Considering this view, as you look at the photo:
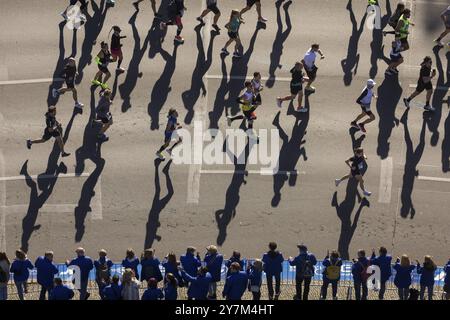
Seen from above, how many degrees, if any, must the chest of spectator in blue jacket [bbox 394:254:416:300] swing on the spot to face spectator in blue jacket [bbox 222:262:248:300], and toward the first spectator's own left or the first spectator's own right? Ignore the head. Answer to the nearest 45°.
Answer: approximately 135° to the first spectator's own left

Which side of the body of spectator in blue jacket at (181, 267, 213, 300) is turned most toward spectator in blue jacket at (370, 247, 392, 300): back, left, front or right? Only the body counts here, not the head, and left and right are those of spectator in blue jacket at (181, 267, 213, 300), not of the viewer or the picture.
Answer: right

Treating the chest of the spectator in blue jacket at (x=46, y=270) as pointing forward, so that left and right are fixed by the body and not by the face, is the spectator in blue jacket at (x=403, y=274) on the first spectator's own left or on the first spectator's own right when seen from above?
on the first spectator's own right

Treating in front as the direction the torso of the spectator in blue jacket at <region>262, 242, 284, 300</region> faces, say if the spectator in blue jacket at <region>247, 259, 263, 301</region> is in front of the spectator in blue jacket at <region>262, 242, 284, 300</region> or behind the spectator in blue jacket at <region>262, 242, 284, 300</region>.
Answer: behind

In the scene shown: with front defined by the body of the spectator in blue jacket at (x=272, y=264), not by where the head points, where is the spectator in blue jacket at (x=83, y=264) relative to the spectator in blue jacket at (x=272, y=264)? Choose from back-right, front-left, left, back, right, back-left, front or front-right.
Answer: left

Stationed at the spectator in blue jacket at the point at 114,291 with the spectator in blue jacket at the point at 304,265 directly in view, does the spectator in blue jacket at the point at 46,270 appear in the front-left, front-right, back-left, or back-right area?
back-left

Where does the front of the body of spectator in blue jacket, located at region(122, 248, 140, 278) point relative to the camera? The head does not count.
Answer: away from the camera

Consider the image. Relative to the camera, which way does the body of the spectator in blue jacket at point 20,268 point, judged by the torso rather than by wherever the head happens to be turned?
away from the camera

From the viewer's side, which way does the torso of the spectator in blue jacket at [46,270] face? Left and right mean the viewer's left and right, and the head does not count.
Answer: facing away from the viewer and to the right of the viewer

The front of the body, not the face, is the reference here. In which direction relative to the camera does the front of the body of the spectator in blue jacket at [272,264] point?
away from the camera

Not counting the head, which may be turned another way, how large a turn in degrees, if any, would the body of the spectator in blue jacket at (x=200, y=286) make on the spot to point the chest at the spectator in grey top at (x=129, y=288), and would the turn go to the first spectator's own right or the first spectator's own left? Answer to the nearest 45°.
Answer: approximately 90° to the first spectator's own left

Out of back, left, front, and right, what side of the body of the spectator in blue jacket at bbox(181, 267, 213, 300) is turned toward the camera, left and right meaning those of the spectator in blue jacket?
back

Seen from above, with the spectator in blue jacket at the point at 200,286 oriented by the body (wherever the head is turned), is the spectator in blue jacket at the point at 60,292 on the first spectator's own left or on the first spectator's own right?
on the first spectator's own left

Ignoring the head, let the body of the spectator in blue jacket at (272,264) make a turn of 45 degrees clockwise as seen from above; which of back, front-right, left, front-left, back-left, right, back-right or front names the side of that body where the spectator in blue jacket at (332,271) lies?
front-right

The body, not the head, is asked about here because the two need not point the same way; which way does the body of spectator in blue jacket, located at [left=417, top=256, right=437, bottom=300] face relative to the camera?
away from the camera

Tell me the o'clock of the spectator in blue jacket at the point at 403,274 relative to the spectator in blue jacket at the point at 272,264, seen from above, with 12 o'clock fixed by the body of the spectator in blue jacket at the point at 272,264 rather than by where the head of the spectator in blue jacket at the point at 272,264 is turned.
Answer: the spectator in blue jacket at the point at 403,274 is roughly at 3 o'clock from the spectator in blue jacket at the point at 272,264.

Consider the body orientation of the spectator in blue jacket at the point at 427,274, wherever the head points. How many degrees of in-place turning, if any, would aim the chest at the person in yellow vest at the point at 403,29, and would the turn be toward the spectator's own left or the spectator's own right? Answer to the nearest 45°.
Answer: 0° — they already face them

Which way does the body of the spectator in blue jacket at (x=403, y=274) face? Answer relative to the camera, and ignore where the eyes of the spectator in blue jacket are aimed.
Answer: away from the camera

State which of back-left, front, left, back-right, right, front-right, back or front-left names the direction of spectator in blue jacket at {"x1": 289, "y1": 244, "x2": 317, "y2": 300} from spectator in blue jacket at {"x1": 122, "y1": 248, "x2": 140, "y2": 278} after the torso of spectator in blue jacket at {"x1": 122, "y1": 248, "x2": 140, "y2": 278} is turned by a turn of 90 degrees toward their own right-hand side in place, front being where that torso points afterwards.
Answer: front
